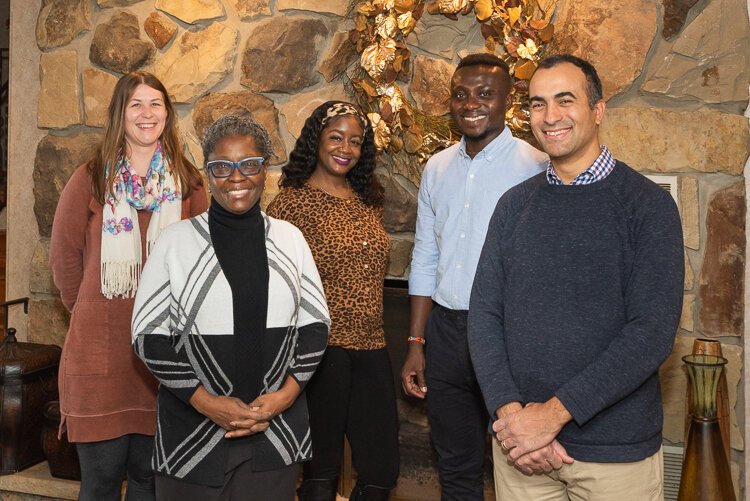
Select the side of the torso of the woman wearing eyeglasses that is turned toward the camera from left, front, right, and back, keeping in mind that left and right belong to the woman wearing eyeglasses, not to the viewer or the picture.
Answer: front

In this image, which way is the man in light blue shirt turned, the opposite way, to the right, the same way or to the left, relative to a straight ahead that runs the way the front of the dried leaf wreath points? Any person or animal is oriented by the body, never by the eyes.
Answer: the same way

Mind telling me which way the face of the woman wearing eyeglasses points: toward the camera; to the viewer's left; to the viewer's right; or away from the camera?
toward the camera

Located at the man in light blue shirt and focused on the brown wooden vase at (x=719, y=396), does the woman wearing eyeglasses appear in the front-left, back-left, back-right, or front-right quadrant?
back-right

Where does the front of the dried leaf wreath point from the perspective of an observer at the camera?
facing the viewer

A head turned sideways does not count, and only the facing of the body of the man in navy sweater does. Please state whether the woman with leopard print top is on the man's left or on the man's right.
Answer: on the man's right

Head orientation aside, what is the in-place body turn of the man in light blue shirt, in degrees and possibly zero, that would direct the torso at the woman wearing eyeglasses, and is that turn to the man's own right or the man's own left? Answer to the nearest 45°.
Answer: approximately 45° to the man's own right

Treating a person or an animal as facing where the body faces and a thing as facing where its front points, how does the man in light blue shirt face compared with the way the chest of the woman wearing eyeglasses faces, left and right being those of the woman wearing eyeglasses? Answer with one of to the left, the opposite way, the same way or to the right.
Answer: the same way

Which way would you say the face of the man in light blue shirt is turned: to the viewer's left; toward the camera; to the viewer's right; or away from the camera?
toward the camera

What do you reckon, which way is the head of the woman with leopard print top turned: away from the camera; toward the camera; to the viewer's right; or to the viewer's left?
toward the camera

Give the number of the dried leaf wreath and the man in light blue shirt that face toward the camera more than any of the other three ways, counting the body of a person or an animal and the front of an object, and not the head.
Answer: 2

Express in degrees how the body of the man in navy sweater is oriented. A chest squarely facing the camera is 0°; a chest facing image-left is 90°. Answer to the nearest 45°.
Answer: approximately 45°

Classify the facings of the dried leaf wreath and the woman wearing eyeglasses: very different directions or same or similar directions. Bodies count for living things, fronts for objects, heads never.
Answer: same or similar directions

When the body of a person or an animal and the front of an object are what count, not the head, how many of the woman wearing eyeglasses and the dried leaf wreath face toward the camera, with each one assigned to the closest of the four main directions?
2

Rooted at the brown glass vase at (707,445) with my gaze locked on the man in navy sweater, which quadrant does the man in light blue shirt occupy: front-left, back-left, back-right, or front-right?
front-right

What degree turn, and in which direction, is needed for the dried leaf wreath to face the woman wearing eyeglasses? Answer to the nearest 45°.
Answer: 0° — it already faces them
